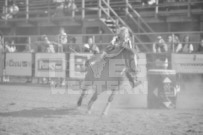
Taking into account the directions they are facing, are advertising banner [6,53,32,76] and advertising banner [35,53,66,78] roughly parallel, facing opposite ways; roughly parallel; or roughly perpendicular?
roughly parallel

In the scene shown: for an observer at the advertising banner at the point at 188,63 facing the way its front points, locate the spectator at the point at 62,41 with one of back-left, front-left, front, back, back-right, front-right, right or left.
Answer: right

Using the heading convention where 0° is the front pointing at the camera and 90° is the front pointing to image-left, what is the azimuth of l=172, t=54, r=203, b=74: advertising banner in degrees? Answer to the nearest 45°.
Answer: approximately 0°

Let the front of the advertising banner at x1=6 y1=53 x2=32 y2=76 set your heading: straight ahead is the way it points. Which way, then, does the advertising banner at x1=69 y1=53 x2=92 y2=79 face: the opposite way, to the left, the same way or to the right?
the same way

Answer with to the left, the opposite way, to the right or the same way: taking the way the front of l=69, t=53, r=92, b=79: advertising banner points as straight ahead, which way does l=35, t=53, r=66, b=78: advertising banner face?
the same way

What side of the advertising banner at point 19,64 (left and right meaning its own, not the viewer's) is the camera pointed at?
front

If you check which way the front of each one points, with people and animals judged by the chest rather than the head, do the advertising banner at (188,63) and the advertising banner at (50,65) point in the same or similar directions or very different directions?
same or similar directions

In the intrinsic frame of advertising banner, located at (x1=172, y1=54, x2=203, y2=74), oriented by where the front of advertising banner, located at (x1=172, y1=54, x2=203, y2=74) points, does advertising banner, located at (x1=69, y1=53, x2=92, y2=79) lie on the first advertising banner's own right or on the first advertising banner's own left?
on the first advertising banner's own right

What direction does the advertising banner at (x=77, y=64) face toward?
toward the camera

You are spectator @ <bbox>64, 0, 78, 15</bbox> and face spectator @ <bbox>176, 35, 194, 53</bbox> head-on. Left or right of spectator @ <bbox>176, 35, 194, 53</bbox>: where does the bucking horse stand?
right

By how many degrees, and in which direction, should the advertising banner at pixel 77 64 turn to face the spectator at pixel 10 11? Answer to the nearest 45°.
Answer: approximately 135° to its right

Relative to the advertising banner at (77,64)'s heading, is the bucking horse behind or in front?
in front

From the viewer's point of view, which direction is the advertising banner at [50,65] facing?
toward the camera

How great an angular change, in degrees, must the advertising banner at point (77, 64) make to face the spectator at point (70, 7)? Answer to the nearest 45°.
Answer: approximately 180°
